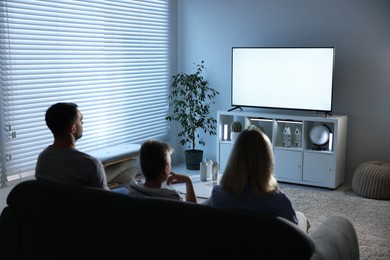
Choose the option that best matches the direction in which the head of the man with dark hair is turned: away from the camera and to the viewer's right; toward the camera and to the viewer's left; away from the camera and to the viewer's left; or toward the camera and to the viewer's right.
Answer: away from the camera and to the viewer's right

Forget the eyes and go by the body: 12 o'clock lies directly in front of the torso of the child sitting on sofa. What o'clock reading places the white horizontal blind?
The white horizontal blind is roughly at 10 o'clock from the child sitting on sofa.

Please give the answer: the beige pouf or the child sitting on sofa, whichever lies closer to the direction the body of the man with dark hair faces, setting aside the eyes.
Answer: the beige pouf

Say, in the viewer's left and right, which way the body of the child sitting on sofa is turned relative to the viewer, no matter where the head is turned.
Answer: facing away from the viewer and to the right of the viewer

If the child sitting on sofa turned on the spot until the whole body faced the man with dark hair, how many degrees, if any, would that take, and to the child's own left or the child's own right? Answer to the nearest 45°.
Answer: approximately 135° to the child's own left

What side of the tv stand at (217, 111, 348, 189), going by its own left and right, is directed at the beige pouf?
left

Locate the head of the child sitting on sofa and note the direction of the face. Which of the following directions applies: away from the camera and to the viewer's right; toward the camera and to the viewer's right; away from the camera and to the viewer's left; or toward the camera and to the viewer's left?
away from the camera and to the viewer's right

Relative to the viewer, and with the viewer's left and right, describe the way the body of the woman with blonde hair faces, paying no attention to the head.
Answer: facing away from the viewer

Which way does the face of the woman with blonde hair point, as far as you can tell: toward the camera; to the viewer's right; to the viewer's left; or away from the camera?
away from the camera
